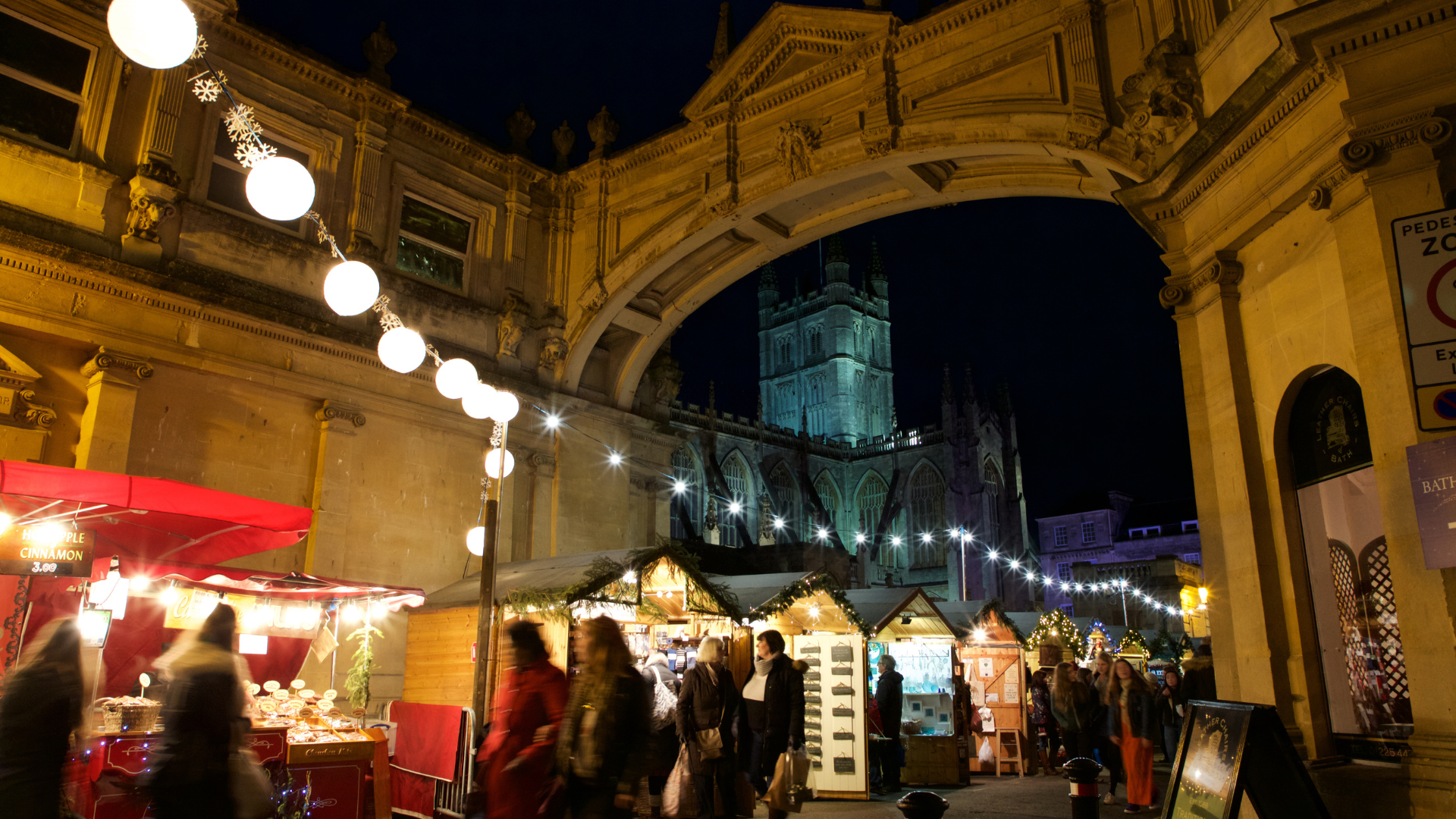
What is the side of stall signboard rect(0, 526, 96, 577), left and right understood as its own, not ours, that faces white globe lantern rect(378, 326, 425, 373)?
left

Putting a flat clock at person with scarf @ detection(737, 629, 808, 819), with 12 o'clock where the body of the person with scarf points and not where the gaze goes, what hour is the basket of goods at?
The basket of goods is roughly at 1 o'clock from the person with scarf.

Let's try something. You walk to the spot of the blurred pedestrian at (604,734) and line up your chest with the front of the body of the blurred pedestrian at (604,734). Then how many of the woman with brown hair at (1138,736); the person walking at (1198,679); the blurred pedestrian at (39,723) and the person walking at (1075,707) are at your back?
3

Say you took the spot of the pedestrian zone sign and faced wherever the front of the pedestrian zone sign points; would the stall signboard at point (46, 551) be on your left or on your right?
on your right

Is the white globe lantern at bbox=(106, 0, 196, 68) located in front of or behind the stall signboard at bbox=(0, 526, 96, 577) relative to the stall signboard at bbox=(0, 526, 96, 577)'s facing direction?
in front

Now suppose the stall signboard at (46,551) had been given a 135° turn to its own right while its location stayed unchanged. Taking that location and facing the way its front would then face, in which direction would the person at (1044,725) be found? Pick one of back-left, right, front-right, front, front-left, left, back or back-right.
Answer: back-right

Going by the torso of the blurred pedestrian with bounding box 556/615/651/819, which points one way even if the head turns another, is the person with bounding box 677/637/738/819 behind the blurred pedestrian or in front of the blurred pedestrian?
behind

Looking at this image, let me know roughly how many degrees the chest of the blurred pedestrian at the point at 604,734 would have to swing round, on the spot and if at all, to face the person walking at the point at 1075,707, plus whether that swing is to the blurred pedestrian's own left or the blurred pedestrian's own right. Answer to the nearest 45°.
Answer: approximately 180°

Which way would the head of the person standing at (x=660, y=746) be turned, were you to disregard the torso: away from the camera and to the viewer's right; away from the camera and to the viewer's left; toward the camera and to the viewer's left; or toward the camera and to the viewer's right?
away from the camera and to the viewer's left

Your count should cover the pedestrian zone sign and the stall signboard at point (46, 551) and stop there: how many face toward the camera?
2

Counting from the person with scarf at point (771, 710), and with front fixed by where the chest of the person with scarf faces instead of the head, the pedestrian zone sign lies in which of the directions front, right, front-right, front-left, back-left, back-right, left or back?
left

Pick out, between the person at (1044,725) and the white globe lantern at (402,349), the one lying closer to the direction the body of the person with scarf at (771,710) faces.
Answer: the white globe lantern

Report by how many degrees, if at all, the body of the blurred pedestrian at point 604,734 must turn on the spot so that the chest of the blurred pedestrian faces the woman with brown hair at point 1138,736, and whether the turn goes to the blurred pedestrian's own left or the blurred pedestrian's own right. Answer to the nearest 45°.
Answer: approximately 180°
